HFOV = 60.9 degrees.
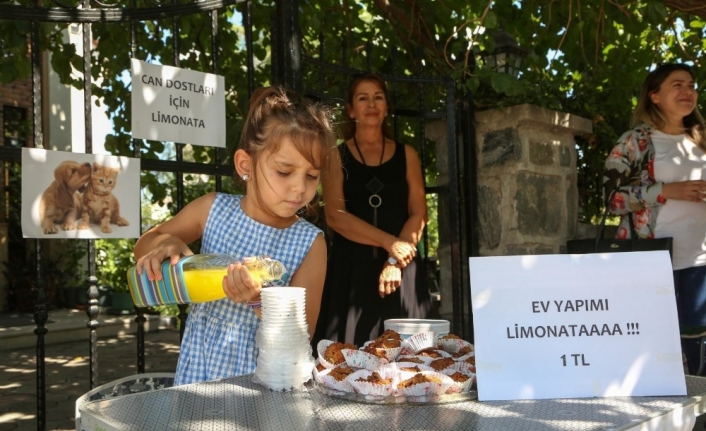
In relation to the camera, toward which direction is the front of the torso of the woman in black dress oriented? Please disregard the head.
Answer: toward the camera

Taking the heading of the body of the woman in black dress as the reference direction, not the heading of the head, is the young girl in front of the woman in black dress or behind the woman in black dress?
in front

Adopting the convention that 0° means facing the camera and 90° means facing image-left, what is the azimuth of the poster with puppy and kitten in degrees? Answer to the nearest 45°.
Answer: approximately 0°

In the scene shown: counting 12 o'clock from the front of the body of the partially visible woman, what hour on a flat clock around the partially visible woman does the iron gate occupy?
The iron gate is roughly at 3 o'clock from the partially visible woman.

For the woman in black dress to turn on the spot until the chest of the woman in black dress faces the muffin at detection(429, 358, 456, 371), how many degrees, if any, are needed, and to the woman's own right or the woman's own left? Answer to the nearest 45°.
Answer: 0° — they already face it

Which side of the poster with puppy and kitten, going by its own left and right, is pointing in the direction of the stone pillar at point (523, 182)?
left

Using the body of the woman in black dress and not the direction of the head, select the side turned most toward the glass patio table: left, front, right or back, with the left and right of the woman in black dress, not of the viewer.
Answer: front

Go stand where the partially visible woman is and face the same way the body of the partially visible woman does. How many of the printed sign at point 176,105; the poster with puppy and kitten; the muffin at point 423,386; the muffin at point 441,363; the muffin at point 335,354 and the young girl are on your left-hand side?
0

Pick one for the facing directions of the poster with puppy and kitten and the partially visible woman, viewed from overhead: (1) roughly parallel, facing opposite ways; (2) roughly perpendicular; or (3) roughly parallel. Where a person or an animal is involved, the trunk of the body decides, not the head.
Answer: roughly parallel

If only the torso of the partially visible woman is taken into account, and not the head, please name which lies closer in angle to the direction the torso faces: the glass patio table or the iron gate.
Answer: the glass patio table

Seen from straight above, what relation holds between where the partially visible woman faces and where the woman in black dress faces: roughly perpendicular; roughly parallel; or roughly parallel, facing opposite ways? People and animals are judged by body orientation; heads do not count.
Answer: roughly parallel

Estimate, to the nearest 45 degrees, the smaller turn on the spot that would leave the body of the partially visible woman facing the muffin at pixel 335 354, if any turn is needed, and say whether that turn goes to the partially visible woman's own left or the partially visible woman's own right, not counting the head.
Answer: approximately 45° to the partially visible woman's own right

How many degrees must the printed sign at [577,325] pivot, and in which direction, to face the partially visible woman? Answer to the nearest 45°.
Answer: approximately 180°

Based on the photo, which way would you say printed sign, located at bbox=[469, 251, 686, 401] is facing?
toward the camera

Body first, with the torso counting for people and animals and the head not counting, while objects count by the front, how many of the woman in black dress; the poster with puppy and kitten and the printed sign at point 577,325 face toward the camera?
3

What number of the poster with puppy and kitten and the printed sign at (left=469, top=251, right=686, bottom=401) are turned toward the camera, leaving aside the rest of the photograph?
2

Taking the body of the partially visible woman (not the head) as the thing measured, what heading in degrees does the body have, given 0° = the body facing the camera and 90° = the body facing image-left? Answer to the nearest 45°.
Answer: approximately 315°

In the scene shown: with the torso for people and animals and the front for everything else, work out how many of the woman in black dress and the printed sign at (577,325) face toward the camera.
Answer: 2

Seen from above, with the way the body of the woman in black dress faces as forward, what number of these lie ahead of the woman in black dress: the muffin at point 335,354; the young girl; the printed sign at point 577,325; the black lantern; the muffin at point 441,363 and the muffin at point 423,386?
5
